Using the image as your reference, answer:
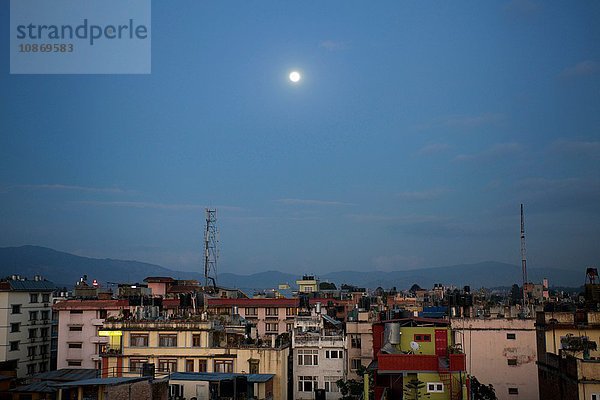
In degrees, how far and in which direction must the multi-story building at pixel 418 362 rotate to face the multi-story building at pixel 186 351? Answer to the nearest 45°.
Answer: approximately 135° to its right

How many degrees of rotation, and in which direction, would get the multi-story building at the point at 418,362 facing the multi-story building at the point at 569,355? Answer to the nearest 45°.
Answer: approximately 135° to its left

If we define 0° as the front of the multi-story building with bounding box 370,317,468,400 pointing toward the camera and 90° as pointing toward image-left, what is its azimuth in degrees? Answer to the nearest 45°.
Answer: approximately 0°
